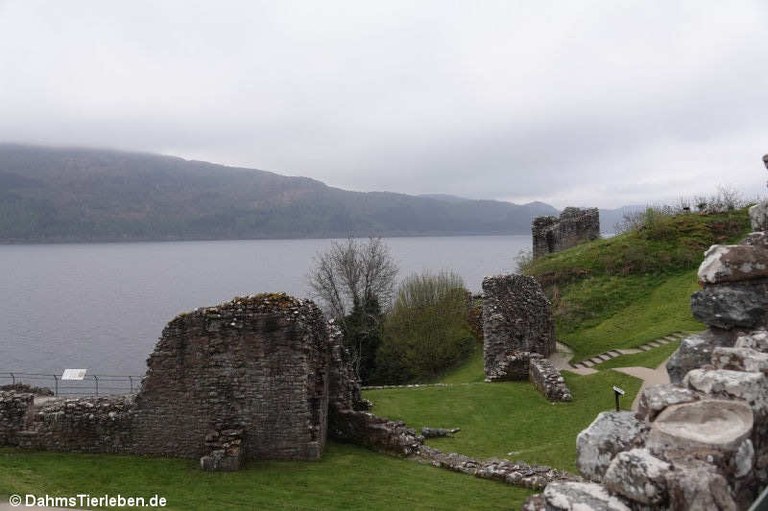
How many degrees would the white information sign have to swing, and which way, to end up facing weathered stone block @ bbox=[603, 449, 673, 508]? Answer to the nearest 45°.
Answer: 0° — it already faces it

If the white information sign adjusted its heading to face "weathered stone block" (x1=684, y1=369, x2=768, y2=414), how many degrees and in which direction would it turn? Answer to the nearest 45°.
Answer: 0° — it already faces it

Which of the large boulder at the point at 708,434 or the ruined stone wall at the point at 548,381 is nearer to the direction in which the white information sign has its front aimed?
the large boulder

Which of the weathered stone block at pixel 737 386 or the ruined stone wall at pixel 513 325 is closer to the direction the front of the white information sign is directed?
the weathered stone block

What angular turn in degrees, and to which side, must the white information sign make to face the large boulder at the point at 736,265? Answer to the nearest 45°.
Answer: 0° — it already faces it

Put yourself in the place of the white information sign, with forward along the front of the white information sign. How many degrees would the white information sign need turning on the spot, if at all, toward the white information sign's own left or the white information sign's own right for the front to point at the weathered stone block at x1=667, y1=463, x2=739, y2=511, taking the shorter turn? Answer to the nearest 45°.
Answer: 0° — it already faces it

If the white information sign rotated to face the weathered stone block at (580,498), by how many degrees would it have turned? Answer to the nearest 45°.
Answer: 0° — it already faces it

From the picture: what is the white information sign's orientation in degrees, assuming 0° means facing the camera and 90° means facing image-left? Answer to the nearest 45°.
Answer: approximately 0°

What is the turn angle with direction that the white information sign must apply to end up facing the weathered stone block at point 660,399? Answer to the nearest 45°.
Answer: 0° — it already faces it
